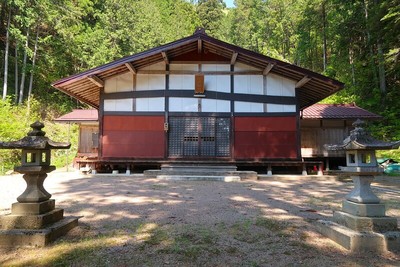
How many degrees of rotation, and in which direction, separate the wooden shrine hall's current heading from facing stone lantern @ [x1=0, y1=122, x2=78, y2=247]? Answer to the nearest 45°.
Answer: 0° — it already faces it

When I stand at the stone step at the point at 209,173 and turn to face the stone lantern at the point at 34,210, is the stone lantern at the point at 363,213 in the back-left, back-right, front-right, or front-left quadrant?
front-left

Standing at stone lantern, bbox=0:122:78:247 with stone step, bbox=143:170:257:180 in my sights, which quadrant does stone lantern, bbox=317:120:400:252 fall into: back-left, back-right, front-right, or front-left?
front-right

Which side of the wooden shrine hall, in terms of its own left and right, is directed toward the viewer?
front

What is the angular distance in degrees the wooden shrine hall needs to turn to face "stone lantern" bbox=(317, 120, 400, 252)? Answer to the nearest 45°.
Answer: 0° — it already faces it

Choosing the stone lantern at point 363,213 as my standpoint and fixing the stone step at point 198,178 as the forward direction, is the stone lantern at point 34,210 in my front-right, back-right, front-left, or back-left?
front-left

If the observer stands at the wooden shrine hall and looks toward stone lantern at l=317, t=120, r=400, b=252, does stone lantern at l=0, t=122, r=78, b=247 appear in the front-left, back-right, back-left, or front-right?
front-right
